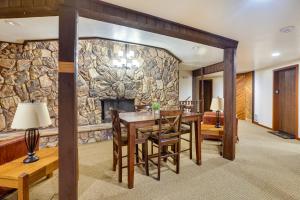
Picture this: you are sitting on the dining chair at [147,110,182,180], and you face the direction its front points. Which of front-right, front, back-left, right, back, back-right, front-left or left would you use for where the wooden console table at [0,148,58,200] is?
left

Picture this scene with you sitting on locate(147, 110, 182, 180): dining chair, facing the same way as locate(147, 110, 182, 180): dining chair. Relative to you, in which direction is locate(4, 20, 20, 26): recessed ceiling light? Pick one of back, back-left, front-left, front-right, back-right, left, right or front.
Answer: front-left

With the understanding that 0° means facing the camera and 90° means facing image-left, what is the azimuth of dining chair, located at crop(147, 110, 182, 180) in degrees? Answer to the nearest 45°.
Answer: approximately 135°

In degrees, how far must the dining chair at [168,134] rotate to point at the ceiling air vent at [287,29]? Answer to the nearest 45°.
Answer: approximately 135° to its right

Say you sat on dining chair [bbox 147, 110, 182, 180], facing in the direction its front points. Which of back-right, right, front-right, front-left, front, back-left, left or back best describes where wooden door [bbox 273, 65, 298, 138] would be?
right

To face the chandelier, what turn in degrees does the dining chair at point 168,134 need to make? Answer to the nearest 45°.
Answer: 0° — it already faces it

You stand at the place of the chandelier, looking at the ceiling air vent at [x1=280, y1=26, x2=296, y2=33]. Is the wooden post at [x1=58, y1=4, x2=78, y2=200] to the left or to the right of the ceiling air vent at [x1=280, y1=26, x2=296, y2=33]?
right

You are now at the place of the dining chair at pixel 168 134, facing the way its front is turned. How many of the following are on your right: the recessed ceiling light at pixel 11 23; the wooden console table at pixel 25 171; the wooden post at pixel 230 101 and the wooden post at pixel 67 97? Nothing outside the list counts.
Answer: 1

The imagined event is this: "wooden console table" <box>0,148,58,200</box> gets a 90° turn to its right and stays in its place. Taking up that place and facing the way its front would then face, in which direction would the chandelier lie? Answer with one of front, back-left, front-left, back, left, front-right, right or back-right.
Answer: back

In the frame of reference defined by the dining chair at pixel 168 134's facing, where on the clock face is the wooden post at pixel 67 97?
The wooden post is roughly at 9 o'clock from the dining chair.

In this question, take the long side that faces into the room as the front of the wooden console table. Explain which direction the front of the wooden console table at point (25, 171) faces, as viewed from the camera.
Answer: facing the viewer and to the right of the viewer

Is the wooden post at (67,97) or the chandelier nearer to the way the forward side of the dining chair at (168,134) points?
the chandelier

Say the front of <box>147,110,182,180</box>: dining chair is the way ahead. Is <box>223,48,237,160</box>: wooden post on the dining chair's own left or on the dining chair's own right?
on the dining chair's own right

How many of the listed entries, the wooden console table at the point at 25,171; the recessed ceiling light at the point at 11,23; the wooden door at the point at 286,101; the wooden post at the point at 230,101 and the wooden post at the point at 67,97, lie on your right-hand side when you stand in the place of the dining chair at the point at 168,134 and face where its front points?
2
